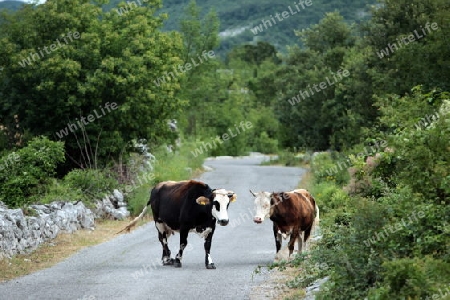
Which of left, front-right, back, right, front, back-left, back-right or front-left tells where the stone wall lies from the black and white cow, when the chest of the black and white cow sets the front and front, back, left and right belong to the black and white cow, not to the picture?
back

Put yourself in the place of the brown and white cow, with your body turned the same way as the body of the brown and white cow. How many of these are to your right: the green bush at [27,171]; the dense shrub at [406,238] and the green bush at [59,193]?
2

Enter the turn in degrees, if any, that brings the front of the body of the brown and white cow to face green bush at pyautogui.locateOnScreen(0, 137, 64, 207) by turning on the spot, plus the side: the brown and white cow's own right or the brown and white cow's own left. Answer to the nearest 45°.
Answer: approximately 90° to the brown and white cow's own right

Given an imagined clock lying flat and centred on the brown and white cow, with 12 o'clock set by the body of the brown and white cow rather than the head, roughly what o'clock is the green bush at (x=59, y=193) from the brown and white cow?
The green bush is roughly at 3 o'clock from the brown and white cow.

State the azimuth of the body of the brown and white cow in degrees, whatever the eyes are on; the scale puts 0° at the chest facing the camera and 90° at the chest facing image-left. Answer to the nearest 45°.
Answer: approximately 45°

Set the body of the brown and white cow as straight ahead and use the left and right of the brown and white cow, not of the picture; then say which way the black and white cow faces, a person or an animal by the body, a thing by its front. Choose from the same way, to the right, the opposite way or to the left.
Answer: to the left

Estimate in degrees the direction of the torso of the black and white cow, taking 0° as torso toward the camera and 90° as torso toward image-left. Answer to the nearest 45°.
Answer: approximately 315°

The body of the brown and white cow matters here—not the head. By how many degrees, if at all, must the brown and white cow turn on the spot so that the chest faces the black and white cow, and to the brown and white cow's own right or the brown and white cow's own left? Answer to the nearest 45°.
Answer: approximately 45° to the brown and white cow's own right

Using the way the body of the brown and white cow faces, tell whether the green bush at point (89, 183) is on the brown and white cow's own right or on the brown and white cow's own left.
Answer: on the brown and white cow's own right

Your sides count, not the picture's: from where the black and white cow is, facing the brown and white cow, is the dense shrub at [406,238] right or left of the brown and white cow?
right
